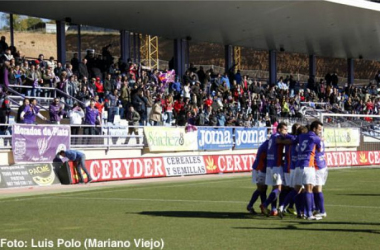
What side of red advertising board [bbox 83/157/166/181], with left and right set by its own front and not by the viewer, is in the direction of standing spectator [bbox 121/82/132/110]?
back

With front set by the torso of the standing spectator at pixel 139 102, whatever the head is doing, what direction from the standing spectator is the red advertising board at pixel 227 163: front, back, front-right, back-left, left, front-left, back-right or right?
front-left

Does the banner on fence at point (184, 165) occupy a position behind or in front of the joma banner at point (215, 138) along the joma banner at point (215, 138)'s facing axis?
in front

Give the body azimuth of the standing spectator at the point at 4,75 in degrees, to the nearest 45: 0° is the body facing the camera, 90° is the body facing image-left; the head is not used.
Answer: approximately 315°

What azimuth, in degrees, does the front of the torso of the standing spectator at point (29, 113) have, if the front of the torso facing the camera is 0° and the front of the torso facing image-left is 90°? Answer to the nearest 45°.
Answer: approximately 315°

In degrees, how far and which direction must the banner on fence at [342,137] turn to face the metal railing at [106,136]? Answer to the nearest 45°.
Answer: approximately 45° to its right

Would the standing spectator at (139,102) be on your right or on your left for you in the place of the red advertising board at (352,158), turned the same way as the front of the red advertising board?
on your right

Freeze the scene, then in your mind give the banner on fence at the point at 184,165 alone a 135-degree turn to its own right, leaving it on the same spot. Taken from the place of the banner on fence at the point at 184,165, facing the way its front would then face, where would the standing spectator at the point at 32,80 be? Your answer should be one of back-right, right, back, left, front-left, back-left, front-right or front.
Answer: front-left

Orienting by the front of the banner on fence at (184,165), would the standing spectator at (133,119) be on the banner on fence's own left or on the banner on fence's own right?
on the banner on fence's own right

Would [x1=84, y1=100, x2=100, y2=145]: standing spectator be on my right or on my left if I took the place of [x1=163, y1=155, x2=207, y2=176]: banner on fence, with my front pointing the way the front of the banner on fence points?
on my right

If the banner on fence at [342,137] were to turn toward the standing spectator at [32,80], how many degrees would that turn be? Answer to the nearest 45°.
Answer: approximately 45° to its right
